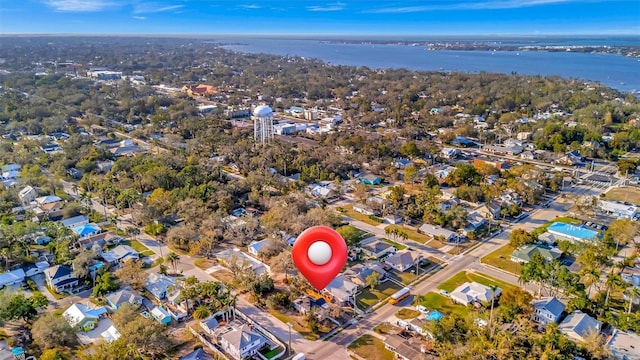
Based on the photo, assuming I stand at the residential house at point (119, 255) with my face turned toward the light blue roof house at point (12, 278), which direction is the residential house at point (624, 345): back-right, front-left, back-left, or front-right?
back-left

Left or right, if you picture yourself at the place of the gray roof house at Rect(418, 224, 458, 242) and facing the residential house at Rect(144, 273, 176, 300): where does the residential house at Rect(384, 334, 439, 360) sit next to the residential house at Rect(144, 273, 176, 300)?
left
